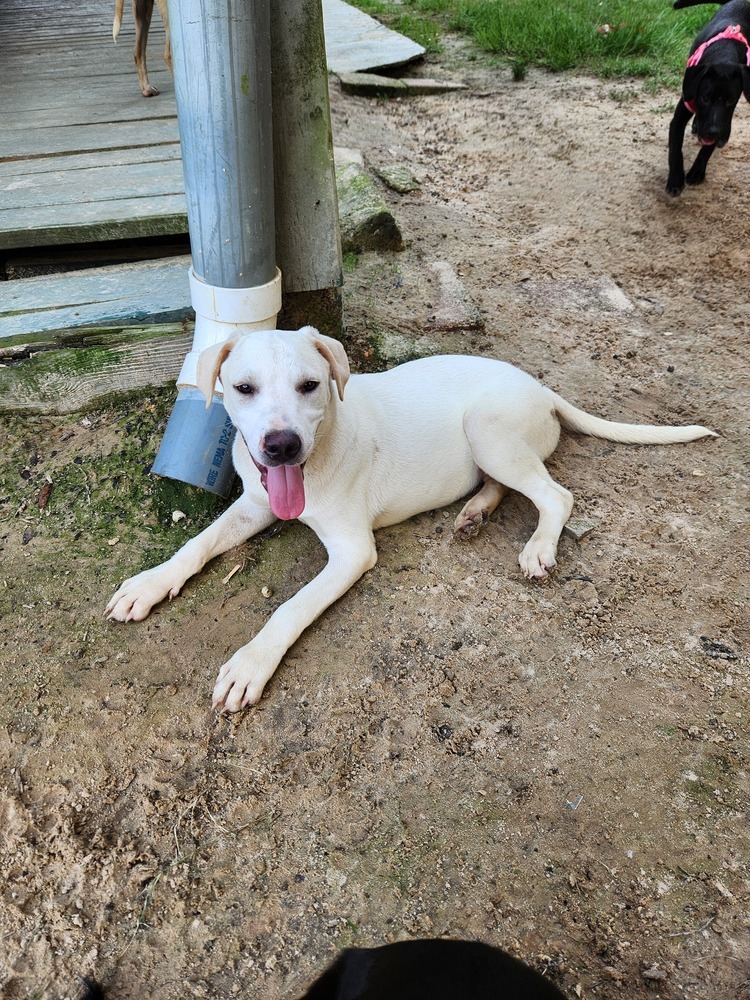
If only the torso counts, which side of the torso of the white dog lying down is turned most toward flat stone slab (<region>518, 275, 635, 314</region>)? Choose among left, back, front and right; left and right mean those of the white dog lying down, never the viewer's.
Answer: back

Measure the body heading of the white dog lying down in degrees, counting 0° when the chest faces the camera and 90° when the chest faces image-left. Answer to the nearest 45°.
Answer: approximately 45°

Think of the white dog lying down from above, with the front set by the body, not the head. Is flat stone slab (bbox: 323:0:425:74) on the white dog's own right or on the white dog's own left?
on the white dog's own right

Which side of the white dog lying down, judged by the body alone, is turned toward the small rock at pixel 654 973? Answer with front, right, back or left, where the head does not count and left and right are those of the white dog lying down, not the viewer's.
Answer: left

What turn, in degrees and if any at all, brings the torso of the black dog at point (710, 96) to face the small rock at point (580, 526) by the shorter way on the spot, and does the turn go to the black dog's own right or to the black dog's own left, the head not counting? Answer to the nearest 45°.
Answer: approximately 45° to the black dog's own left

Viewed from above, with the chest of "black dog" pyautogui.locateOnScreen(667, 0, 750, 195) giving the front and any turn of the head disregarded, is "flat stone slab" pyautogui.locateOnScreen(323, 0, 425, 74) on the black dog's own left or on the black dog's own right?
on the black dog's own right

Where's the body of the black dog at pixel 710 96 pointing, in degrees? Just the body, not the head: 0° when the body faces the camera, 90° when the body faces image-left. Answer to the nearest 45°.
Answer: approximately 45°

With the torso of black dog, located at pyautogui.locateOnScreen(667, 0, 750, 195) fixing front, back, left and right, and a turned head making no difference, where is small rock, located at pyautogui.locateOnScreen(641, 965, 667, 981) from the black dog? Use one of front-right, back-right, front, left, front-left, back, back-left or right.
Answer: front-left

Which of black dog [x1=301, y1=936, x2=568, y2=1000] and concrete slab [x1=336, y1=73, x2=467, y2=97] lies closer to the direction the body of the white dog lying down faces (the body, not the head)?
the black dog

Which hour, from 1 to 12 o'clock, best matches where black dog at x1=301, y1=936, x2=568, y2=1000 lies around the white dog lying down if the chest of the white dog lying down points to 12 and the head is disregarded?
The black dog is roughly at 10 o'clock from the white dog lying down.

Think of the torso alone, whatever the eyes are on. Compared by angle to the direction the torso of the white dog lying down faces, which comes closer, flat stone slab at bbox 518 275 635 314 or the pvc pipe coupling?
the pvc pipe coupling

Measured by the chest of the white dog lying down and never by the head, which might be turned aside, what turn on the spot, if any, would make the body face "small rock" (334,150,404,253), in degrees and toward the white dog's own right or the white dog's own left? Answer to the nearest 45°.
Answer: approximately 135° to the white dog's own right
